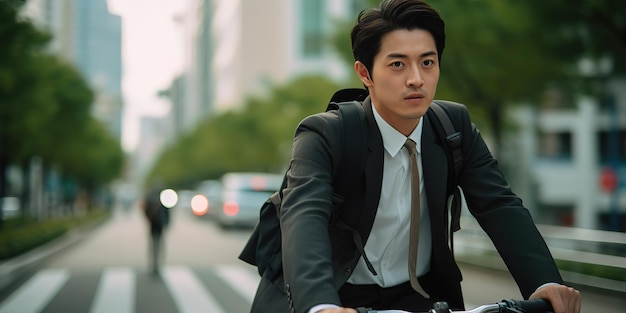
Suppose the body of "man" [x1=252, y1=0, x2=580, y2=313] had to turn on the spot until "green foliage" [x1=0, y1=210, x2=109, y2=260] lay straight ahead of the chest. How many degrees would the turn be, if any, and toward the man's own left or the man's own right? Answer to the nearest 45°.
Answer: approximately 180°

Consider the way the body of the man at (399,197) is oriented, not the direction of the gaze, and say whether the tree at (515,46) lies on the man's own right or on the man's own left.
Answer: on the man's own left

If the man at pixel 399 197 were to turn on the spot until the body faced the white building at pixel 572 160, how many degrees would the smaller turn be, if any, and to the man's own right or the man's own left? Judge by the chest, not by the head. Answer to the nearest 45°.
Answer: approximately 135° to the man's own left

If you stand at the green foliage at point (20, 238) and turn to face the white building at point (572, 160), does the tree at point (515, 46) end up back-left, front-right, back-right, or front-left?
front-right

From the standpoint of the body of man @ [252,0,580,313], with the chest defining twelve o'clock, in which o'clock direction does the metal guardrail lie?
The metal guardrail is roughly at 8 o'clock from the man.
